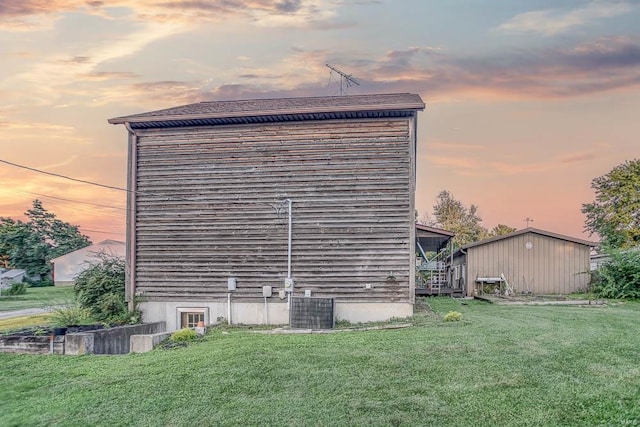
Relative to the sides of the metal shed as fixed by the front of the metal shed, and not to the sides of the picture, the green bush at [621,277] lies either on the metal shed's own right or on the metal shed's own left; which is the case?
on the metal shed's own left

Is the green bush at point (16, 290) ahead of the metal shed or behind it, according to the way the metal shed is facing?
ahead

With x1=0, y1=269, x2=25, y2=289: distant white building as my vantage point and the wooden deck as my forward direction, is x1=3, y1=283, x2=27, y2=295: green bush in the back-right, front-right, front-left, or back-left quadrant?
front-right

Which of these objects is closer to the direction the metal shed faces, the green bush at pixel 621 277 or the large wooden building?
the large wooden building
